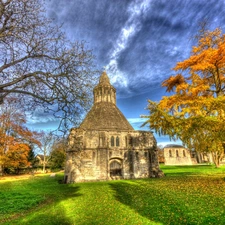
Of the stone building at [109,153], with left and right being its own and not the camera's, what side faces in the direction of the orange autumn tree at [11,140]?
right

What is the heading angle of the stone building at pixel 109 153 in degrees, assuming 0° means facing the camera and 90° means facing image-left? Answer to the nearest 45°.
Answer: approximately 0°
